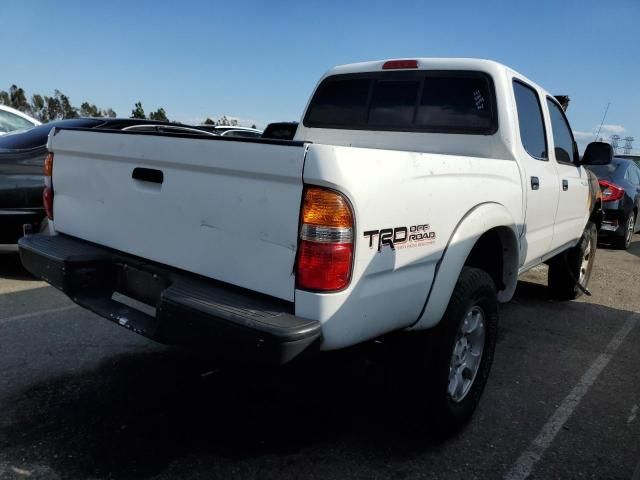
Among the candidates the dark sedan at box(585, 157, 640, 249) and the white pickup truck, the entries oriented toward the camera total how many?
0

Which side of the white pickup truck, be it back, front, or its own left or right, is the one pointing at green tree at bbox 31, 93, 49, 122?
left

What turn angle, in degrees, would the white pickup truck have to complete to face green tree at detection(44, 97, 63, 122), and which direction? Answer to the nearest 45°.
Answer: approximately 90° to its left

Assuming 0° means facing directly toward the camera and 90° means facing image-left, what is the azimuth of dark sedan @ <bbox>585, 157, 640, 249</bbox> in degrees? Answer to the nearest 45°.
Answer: approximately 225°

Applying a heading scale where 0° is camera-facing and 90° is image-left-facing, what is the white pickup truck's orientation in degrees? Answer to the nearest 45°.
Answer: approximately 225°

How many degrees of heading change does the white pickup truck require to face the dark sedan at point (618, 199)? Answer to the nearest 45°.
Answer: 0° — it already faces it

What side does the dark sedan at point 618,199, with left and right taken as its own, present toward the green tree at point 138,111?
left

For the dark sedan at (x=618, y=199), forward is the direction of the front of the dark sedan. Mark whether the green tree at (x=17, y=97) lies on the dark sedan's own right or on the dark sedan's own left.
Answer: on the dark sedan's own left
